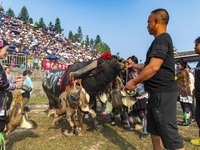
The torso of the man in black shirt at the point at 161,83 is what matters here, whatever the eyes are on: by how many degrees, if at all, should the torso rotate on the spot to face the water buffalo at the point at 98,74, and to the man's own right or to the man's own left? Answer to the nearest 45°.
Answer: approximately 45° to the man's own right

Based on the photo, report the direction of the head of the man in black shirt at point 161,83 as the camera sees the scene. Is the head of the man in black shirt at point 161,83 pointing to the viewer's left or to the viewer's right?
to the viewer's left

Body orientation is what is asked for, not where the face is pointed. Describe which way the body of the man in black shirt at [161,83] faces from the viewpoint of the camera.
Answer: to the viewer's left

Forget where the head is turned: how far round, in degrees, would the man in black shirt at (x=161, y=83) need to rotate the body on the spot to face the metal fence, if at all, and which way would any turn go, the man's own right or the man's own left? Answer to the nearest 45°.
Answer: approximately 45° to the man's own right
